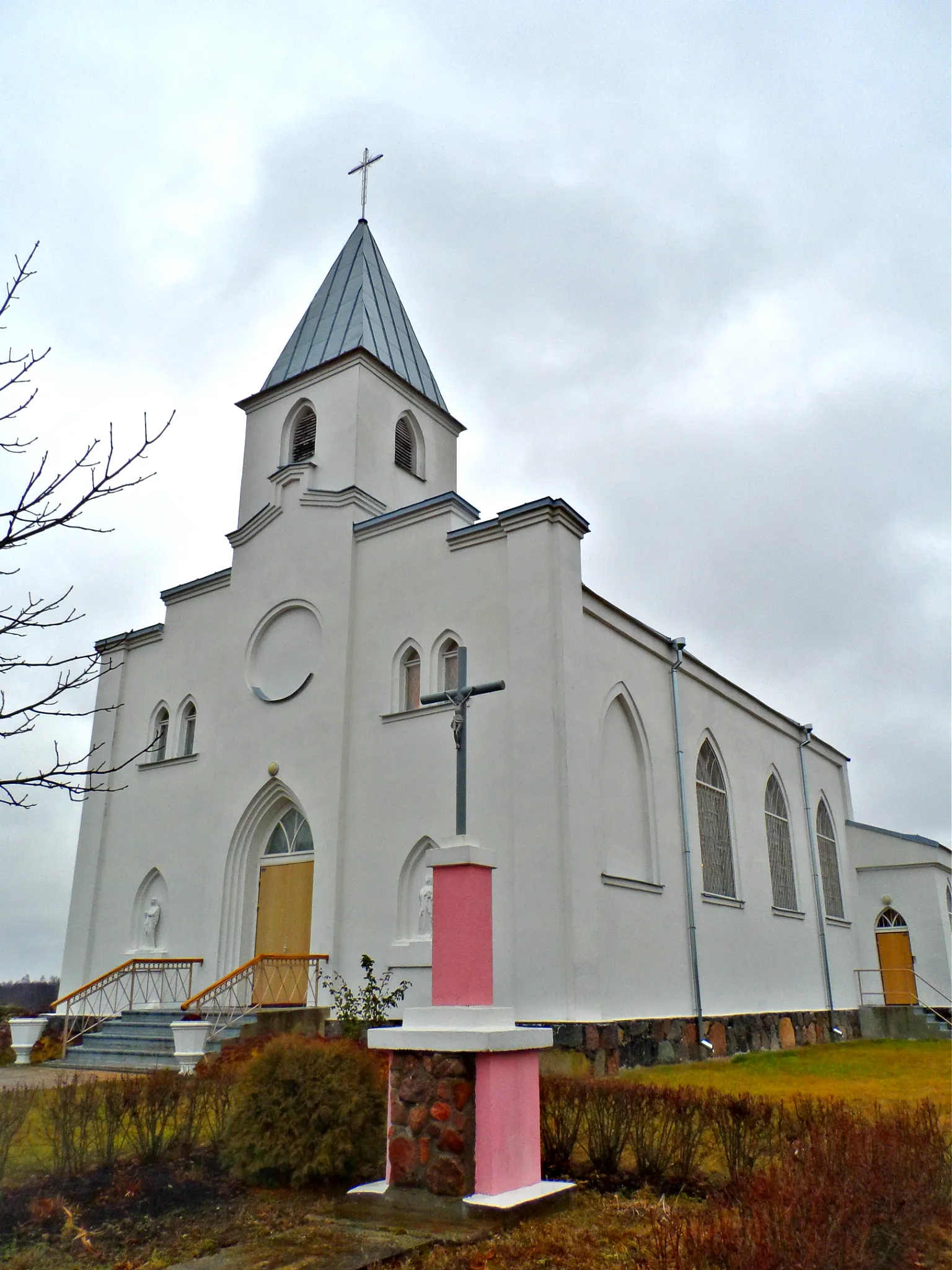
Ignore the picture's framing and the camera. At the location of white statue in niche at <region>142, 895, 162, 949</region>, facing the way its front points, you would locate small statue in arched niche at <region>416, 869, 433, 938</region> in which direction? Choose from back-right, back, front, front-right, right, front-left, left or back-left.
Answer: left

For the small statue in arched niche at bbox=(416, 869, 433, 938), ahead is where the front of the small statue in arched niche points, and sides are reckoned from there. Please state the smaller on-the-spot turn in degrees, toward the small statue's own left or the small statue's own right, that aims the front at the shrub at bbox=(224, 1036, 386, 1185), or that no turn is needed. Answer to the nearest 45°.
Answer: approximately 45° to the small statue's own left

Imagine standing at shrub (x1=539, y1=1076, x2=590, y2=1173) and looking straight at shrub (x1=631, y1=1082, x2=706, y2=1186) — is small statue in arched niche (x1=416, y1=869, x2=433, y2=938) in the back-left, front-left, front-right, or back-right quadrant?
back-left

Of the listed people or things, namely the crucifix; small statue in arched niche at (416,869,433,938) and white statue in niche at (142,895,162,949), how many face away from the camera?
0

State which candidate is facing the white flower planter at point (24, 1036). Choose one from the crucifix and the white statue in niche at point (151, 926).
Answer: the white statue in niche

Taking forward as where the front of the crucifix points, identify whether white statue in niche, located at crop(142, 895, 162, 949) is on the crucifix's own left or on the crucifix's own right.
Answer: on the crucifix's own right

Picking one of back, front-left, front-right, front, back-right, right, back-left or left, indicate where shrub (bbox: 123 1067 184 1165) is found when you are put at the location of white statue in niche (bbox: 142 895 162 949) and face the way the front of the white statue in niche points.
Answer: front-left

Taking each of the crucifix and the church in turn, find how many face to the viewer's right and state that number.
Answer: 0

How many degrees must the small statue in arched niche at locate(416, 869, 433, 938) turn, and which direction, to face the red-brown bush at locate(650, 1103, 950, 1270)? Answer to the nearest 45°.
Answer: approximately 45° to its left

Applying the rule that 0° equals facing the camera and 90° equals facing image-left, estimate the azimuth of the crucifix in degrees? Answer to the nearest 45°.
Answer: approximately 45°

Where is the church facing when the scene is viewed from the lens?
facing the viewer and to the left of the viewer

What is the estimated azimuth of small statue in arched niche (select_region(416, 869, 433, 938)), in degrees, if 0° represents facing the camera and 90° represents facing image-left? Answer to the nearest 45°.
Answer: approximately 45°
